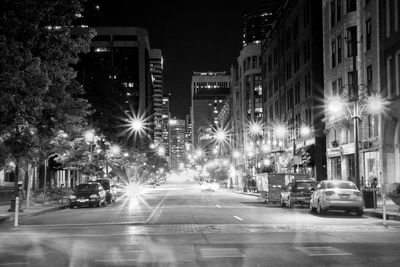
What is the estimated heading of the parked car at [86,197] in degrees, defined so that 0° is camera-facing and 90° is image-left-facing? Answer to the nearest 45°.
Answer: approximately 0°

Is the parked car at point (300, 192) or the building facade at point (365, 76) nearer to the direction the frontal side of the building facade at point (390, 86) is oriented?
the parked car

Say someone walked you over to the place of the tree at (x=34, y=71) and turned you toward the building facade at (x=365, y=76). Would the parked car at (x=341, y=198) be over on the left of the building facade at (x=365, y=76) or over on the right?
right

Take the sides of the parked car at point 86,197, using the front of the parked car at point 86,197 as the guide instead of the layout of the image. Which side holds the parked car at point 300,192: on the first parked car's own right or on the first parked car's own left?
on the first parked car's own left

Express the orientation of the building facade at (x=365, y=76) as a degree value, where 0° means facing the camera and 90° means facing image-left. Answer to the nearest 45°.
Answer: approximately 45°

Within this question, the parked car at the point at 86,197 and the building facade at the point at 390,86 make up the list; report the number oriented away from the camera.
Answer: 0

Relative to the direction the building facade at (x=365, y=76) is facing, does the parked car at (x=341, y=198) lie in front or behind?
in front

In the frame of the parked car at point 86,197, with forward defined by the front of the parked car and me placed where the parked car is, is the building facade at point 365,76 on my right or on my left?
on my left

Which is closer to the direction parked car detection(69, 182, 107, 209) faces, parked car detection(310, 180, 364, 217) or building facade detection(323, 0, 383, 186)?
the parked car

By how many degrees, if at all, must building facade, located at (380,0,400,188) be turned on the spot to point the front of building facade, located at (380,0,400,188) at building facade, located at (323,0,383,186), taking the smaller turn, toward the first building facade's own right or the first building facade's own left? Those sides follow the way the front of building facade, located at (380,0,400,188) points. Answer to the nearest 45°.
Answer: approximately 90° to the first building facade's own right

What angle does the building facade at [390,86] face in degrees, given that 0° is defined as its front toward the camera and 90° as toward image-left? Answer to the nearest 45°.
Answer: approximately 45°

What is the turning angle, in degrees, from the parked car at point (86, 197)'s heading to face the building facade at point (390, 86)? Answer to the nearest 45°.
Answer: approximately 90° to its left

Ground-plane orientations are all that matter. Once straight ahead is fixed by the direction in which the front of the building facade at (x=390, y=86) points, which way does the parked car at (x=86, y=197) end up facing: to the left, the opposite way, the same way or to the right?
to the left
